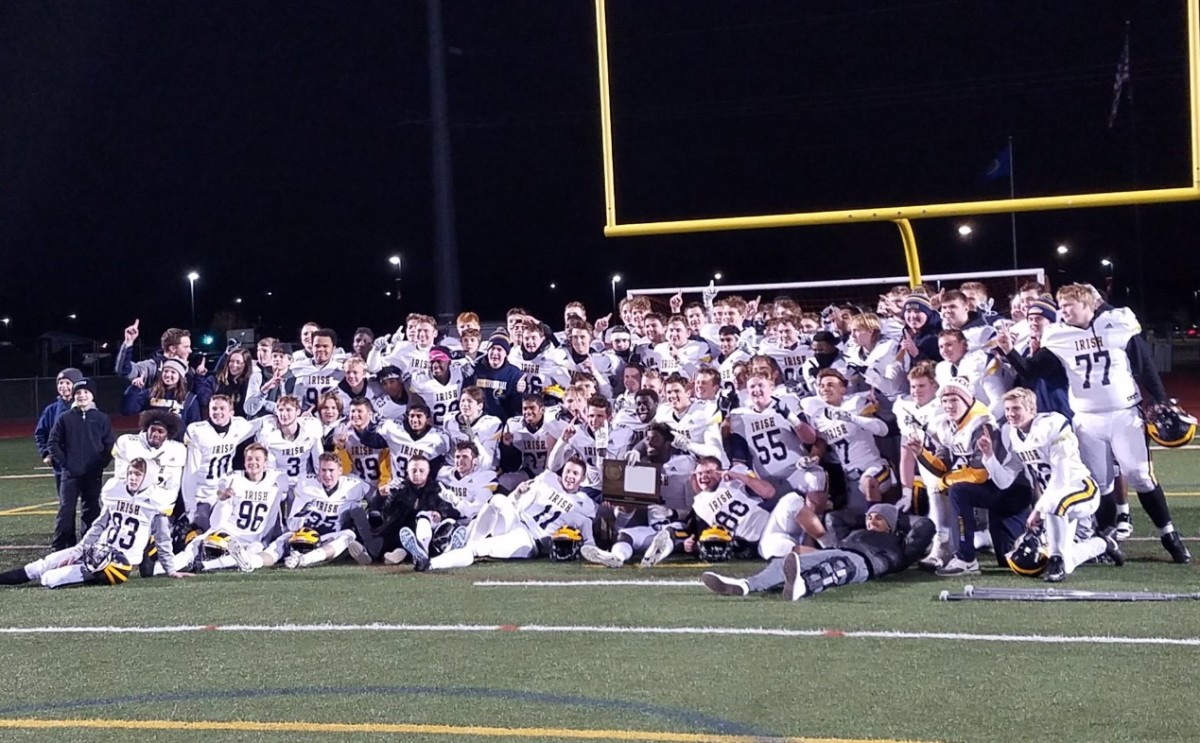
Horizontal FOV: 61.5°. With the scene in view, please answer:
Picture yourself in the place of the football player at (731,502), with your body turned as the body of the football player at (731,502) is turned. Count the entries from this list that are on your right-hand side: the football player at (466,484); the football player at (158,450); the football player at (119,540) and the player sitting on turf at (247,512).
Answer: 4

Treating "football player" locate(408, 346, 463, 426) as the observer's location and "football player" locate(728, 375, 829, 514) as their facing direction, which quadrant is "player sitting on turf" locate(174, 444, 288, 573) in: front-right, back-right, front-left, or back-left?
back-right

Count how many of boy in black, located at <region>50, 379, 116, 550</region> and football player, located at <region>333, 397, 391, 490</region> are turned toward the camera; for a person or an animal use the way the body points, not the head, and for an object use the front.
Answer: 2

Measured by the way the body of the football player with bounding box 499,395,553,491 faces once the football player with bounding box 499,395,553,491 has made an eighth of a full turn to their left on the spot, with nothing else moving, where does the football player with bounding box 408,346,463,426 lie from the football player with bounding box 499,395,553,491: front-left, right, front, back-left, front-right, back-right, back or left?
back

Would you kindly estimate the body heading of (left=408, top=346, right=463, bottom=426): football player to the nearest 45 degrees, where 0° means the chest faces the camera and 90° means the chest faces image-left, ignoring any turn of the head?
approximately 0°

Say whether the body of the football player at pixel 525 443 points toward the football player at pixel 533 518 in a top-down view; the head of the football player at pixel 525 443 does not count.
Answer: yes
